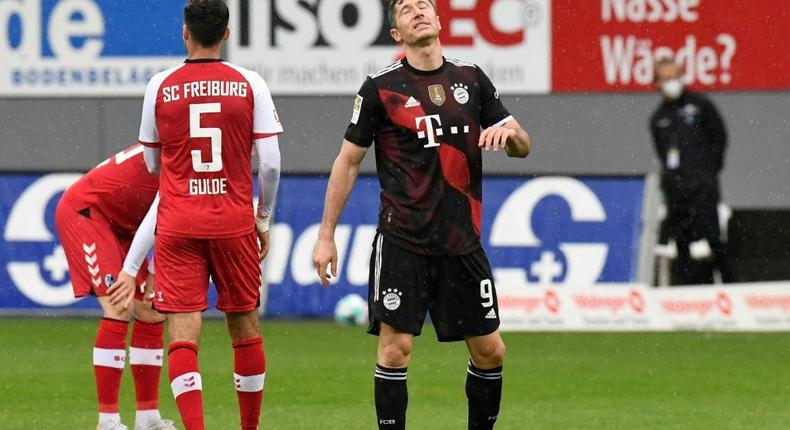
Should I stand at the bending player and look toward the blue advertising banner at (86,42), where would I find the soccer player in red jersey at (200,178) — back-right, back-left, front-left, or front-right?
back-right

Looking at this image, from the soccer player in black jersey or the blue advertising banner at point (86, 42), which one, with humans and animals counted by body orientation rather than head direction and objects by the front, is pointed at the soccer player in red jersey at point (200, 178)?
the blue advertising banner

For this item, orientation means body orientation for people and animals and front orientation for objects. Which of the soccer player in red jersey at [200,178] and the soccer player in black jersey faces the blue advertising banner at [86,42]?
the soccer player in red jersey

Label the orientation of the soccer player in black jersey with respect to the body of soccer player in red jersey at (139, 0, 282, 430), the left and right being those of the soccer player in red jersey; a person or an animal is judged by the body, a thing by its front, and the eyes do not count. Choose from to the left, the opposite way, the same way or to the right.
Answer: the opposite way

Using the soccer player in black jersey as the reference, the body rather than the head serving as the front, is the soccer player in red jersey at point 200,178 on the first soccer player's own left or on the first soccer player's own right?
on the first soccer player's own right

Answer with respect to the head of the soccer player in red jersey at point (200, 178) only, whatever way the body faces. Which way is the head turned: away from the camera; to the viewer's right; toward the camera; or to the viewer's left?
away from the camera

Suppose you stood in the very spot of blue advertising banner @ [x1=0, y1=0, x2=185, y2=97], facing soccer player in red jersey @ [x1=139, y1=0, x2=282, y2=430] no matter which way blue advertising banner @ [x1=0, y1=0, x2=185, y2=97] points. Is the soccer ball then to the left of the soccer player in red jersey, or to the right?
left

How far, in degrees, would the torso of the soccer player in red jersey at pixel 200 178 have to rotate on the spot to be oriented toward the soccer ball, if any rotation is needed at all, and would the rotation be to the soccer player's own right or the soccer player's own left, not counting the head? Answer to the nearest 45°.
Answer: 0° — they already face it

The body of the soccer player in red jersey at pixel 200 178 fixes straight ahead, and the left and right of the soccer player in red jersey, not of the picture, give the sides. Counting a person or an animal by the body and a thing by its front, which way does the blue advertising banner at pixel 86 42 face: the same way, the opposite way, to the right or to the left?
the opposite way

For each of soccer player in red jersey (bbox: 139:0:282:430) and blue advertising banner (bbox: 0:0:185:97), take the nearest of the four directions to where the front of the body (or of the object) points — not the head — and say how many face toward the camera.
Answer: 1

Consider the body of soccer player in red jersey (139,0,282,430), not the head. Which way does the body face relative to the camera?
away from the camera
